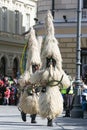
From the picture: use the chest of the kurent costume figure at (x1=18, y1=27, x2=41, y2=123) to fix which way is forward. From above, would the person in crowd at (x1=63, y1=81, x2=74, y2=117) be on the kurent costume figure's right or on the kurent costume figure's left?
on the kurent costume figure's left

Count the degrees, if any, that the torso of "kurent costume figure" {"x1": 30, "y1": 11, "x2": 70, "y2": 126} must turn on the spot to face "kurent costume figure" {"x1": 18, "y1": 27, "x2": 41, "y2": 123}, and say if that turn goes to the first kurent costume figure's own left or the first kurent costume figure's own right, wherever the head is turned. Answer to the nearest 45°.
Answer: approximately 135° to the first kurent costume figure's own right

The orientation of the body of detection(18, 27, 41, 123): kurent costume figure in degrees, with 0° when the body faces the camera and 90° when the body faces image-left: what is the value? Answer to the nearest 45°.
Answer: approximately 315°

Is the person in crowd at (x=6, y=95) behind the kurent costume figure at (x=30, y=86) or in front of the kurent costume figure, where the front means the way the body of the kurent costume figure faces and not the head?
behind

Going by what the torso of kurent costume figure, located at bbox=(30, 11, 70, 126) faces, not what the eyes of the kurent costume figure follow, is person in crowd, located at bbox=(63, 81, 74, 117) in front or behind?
behind

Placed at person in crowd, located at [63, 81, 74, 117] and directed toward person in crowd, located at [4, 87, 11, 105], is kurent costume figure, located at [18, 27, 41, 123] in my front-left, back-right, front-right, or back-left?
back-left
